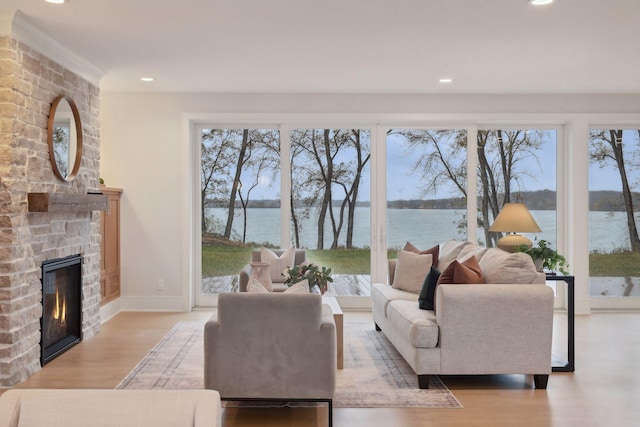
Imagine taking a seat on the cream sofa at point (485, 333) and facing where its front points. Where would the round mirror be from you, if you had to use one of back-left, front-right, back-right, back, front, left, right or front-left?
front

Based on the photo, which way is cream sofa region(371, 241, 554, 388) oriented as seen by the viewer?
to the viewer's left

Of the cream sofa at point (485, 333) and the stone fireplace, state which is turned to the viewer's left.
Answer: the cream sofa

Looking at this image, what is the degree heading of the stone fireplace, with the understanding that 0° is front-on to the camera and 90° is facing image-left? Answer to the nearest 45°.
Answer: approximately 315°

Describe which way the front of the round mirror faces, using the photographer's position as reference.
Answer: facing the viewer and to the right of the viewer

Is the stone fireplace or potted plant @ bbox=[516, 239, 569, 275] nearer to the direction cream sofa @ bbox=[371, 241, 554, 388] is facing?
the stone fireplace

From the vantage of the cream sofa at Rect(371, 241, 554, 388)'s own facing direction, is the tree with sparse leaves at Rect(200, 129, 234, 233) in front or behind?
in front

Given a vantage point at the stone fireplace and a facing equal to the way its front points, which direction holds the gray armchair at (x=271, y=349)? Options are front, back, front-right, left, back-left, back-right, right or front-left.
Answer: front

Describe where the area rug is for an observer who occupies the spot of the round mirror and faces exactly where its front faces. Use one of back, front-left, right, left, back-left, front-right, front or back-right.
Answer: front

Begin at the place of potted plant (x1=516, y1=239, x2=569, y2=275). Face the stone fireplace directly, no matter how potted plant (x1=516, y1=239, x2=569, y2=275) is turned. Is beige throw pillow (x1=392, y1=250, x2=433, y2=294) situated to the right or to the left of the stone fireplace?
right

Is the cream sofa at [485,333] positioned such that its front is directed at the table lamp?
no

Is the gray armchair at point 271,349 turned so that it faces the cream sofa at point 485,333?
no

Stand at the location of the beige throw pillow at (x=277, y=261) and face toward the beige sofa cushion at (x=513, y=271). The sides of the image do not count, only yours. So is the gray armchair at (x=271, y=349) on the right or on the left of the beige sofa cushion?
right

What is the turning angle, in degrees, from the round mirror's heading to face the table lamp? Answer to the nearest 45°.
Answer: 0° — it already faces it

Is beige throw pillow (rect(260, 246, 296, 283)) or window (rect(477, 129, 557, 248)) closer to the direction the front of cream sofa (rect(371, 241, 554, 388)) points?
the beige throw pillow

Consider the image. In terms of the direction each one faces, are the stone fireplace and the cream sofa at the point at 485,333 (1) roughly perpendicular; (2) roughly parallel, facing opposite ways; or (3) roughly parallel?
roughly parallel, facing opposite ways

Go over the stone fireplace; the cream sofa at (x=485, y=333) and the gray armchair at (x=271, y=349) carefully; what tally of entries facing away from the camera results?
1

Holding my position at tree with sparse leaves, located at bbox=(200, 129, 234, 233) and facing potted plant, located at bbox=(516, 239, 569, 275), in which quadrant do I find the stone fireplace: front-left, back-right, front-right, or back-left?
front-right

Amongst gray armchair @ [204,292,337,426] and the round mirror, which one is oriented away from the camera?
the gray armchair

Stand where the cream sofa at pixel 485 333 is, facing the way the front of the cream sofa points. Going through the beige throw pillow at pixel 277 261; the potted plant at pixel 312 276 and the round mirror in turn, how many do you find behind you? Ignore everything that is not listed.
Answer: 0

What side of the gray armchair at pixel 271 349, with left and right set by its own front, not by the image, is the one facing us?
back
